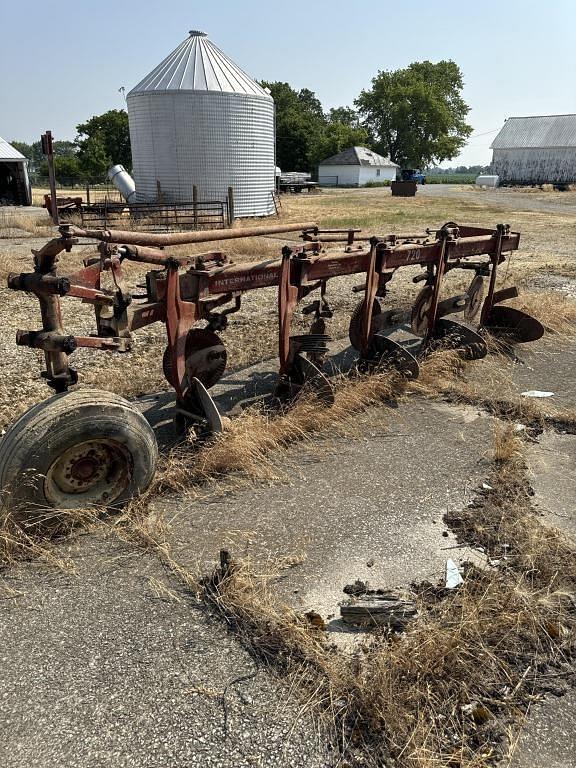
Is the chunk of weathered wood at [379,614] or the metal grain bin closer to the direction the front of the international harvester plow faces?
the metal grain bin

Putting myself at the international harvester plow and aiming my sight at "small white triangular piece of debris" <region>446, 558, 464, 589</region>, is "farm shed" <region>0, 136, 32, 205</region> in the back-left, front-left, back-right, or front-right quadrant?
back-right

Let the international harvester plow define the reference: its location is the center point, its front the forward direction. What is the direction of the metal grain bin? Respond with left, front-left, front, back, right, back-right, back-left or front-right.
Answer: front-left

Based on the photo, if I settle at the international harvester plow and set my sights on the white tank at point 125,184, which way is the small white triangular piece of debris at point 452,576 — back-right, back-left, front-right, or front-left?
back-right

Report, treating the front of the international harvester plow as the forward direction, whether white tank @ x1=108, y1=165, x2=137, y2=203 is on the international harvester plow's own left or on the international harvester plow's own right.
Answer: on the international harvester plow's own left

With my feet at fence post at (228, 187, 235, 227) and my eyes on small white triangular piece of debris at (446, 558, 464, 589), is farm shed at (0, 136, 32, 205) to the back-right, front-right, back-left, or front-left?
back-right

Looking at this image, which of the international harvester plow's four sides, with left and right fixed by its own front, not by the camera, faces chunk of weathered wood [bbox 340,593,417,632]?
right

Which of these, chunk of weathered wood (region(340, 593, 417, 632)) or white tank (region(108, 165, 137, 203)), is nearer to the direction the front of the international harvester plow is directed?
the white tank

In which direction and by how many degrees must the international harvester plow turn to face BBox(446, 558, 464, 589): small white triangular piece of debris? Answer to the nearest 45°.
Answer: approximately 90° to its right
